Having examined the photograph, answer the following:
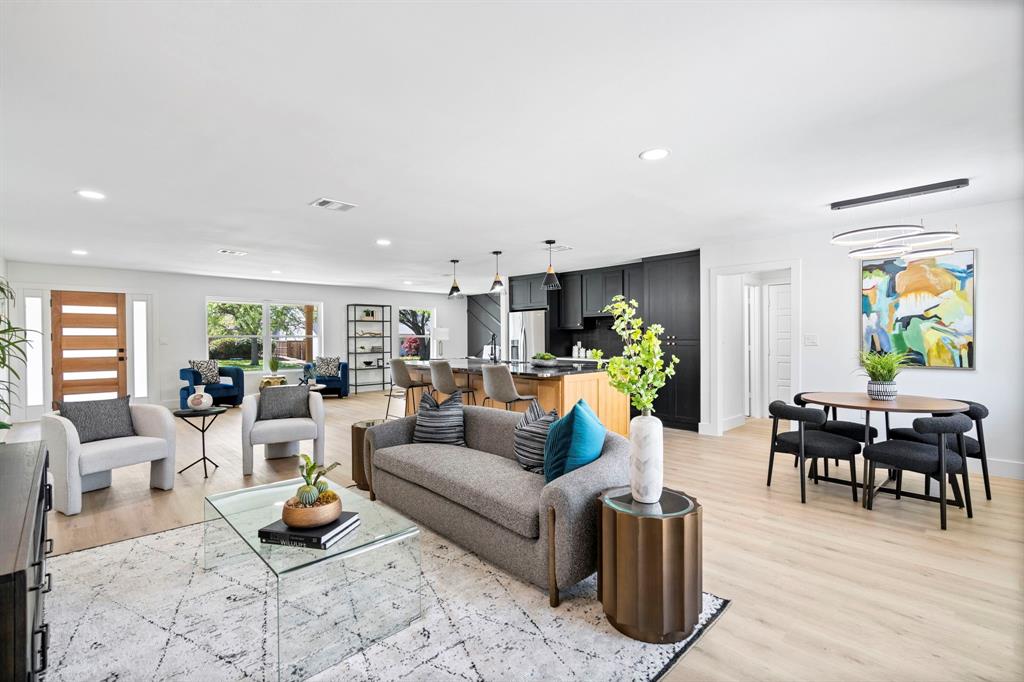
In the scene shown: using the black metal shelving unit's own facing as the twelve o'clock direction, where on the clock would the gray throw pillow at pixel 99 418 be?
The gray throw pillow is roughly at 2 o'clock from the black metal shelving unit.

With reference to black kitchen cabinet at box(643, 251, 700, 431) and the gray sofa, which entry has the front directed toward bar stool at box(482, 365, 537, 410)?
the black kitchen cabinet

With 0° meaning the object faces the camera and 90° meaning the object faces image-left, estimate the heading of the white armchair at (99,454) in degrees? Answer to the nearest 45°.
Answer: approximately 315°

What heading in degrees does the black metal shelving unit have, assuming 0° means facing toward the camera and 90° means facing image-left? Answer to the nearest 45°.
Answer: approximately 315°

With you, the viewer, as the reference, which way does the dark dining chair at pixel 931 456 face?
facing away from the viewer and to the left of the viewer

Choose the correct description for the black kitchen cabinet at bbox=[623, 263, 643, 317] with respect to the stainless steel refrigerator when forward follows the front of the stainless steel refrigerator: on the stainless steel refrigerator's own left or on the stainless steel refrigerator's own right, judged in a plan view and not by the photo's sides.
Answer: on the stainless steel refrigerator's own left

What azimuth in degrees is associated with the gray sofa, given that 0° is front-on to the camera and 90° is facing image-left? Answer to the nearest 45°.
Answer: approximately 45°

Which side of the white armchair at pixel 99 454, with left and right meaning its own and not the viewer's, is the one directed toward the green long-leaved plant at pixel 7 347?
right
